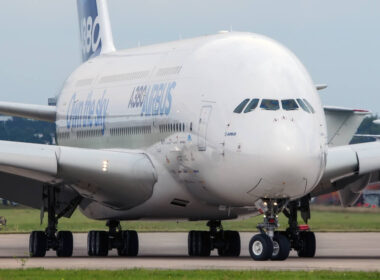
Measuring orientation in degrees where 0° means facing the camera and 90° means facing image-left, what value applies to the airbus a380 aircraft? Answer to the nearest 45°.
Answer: approximately 0°
